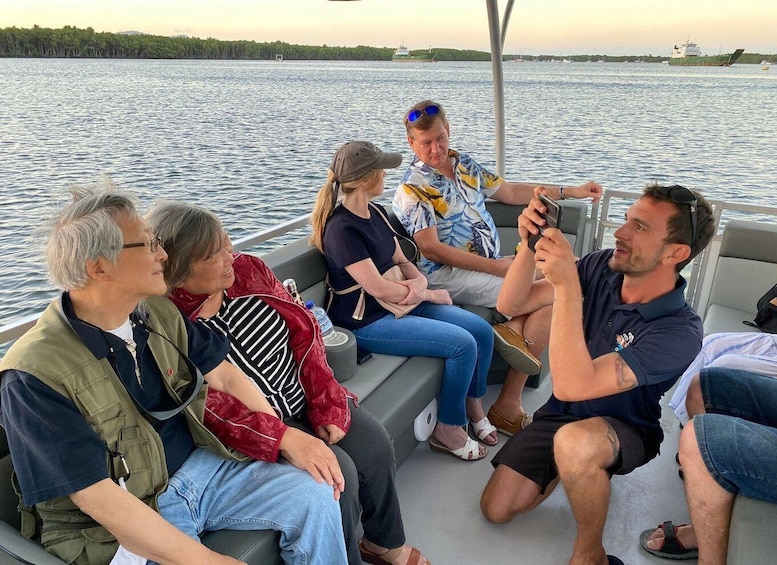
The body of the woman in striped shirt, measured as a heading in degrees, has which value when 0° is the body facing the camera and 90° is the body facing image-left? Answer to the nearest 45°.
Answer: approximately 315°

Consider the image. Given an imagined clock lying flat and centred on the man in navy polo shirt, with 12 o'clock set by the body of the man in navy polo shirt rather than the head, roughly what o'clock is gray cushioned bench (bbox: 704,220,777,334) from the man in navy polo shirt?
The gray cushioned bench is roughly at 5 o'clock from the man in navy polo shirt.

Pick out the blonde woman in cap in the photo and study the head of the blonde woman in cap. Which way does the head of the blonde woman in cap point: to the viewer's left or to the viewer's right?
to the viewer's right

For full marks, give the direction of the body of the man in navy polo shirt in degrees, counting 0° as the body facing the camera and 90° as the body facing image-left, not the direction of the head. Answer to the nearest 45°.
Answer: approximately 45°

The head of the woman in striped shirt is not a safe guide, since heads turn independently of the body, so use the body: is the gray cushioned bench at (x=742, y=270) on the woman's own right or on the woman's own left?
on the woman's own left

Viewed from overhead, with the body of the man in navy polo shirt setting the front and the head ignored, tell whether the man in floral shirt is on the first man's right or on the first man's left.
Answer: on the first man's right

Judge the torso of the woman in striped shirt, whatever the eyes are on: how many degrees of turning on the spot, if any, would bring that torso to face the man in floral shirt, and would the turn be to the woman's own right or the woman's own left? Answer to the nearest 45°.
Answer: approximately 90° to the woman's own left

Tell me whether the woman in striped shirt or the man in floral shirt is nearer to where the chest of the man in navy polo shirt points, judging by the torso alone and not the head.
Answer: the woman in striped shirt

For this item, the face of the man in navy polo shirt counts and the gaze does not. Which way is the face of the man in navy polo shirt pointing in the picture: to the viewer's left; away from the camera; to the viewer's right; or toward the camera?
to the viewer's left
